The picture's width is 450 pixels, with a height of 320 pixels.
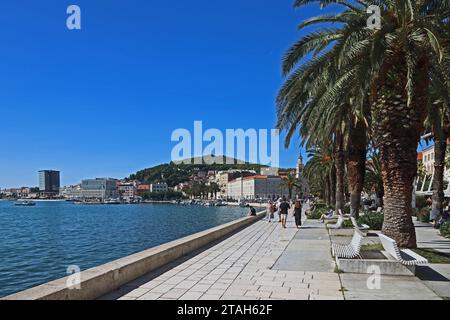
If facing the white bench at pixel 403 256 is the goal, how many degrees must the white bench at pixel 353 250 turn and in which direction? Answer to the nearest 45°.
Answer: approximately 135° to its left

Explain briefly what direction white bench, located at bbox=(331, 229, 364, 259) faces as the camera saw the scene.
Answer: facing to the left of the viewer
